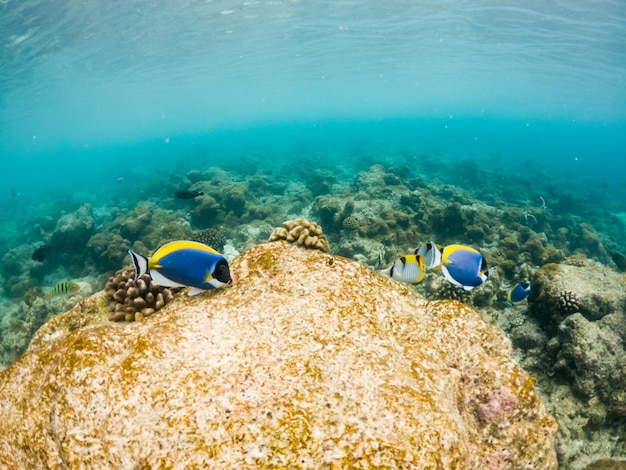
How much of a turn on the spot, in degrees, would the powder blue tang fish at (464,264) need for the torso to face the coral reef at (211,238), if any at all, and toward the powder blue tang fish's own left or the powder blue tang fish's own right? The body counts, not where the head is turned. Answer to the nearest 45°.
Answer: approximately 135° to the powder blue tang fish's own left

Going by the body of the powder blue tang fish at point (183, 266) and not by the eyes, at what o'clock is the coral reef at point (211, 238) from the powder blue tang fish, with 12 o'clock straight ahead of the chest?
The coral reef is roughly at 9 o'clock from the powder blue tang fish.

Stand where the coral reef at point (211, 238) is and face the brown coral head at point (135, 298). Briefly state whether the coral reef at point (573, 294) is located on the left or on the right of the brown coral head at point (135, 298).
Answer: left

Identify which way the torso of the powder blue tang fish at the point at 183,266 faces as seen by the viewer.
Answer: to the viewer's right

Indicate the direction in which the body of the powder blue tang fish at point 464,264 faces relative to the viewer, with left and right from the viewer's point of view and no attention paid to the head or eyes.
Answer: facing to the right of the viewer

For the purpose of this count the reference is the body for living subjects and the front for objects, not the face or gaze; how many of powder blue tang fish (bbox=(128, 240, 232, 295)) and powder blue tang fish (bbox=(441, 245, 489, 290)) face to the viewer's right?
2
